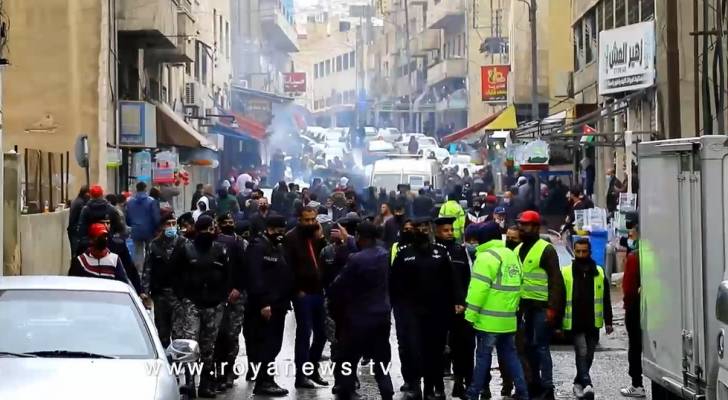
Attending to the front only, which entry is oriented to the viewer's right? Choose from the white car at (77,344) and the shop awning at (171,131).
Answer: the shop awning

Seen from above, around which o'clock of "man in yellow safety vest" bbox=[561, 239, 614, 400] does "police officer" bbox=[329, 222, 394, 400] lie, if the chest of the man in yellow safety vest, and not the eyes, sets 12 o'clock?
The police officer is roughly at 2 o'clock from the man in yellow safety vest.

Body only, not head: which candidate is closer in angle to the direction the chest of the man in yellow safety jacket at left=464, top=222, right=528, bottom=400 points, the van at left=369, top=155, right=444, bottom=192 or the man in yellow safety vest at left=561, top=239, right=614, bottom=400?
the van

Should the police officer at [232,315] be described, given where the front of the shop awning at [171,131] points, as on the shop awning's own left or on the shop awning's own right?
on the shop awning's own right

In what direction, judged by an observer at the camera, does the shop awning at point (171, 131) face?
facing to the right of the viewer

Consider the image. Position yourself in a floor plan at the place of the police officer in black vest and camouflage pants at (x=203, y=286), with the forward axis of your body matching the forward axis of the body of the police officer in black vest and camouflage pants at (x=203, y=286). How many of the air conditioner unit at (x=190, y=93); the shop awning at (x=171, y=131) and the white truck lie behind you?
2

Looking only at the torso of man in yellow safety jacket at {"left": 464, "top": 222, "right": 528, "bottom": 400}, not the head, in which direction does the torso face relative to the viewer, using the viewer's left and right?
facing away from the viewer and to the left of the viewer

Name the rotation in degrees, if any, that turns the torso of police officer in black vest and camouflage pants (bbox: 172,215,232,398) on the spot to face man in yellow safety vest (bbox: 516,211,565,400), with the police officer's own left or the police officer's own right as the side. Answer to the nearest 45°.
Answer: approximately 90° to the police officer's own left

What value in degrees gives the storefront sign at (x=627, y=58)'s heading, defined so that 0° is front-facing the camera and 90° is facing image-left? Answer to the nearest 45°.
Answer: approximately 45°
